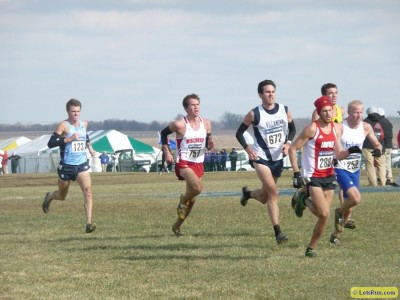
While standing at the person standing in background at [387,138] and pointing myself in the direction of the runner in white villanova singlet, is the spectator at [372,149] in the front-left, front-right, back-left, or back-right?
front-right

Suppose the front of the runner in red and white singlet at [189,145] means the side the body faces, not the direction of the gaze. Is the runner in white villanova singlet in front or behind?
in front

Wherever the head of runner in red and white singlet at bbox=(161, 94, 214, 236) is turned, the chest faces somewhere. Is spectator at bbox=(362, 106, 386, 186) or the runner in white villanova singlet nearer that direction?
the runner in white villanova singlet

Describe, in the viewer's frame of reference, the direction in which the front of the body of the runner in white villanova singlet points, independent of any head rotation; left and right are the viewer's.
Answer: facing the viewer and to the right of the viewer

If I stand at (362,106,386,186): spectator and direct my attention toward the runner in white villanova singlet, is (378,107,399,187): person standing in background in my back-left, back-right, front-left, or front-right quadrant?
back-left

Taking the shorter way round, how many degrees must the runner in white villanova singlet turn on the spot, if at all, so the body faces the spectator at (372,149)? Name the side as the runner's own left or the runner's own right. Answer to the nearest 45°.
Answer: approximately 135° to the runner's own left

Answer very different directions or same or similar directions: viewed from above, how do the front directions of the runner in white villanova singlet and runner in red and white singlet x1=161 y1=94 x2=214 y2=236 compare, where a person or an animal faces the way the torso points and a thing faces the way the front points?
same or similar directions

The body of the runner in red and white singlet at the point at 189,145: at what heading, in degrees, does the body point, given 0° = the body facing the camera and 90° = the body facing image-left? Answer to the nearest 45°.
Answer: approximately 315°

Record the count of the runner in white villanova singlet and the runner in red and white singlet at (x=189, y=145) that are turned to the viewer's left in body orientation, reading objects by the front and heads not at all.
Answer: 0
